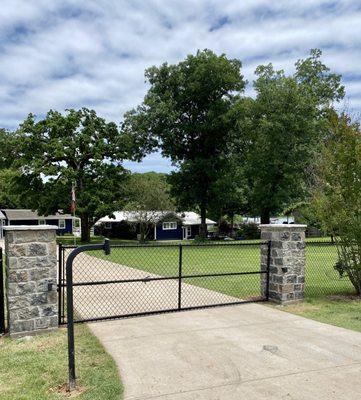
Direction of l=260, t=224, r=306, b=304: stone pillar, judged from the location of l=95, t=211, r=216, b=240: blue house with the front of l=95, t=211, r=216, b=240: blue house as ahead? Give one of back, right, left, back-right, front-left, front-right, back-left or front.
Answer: front

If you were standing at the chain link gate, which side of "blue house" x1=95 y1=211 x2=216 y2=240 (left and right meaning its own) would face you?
front

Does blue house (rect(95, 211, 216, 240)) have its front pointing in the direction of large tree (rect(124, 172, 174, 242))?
yes

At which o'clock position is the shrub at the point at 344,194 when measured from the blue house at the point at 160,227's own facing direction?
The shrub is roughly at 12 o'clock from the blue house.

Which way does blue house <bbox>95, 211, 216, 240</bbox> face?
toward the camera

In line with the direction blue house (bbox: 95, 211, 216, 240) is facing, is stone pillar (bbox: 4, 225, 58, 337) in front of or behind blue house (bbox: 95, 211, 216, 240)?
in front

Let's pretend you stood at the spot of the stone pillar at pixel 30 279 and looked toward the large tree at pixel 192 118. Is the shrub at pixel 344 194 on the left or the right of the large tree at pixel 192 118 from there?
right

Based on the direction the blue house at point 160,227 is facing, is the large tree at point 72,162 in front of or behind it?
in front
